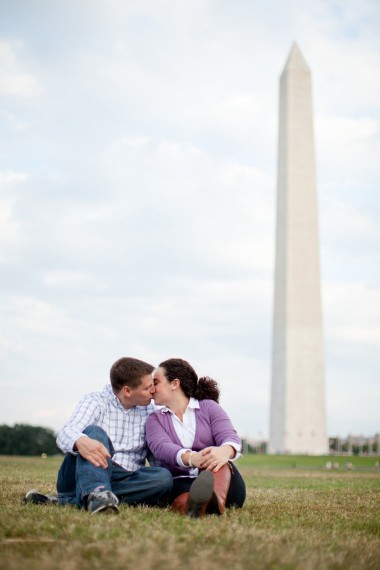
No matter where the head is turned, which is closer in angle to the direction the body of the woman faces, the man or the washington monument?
the man

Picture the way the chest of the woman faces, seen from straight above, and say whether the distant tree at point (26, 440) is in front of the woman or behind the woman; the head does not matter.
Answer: behind

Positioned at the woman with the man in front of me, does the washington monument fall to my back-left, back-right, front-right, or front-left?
back-right

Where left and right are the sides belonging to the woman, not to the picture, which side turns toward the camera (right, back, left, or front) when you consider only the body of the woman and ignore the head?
front

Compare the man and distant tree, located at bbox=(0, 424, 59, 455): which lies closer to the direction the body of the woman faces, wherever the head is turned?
the man

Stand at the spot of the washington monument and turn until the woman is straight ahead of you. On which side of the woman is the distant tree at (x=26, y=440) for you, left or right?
right

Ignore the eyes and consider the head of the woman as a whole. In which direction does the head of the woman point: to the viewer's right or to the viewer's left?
to the viewer's left

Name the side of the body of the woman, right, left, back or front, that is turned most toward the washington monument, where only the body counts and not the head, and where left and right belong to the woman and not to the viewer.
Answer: back

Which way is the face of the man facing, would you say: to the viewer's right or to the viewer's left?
to the viewer's right

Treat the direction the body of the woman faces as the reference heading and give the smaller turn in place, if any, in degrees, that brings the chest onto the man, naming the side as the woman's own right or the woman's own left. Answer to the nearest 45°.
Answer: approximately 90° to the woman's own right
